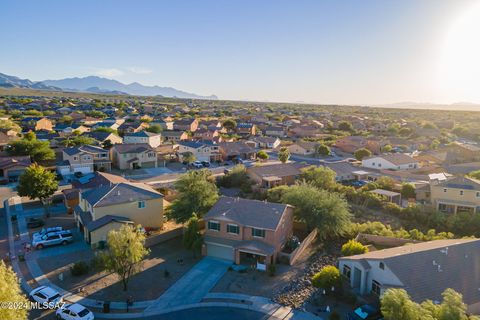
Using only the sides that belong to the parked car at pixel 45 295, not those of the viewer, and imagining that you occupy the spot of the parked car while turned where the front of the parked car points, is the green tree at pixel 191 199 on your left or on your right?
on your right

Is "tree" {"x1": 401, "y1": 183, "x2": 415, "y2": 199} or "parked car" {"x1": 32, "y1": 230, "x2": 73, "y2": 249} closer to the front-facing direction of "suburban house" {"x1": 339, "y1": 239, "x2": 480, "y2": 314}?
the parked car

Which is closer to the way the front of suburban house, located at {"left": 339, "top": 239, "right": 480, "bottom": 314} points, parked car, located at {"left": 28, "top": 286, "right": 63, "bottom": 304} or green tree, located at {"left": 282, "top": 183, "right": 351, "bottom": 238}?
the parked car

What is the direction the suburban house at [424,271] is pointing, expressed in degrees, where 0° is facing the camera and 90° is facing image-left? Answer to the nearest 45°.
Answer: approximately 45°

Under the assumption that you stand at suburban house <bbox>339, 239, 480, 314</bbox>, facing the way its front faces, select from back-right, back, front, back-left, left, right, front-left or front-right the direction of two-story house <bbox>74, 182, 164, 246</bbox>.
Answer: front-right

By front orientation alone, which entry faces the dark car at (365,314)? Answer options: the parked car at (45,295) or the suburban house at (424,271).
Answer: the suburban house

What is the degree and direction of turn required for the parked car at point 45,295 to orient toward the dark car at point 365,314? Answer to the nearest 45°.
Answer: approximately 180°

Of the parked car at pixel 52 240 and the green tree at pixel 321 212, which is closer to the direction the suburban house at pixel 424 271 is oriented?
the parked car

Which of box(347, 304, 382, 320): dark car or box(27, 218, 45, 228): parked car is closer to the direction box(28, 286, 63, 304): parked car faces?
the parked car

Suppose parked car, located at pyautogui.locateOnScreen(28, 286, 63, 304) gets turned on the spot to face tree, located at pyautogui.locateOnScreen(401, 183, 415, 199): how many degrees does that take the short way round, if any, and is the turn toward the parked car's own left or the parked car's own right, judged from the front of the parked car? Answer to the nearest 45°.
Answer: approximately 135° to the parked car's own right

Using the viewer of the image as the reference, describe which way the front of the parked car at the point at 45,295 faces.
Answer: facing away from the viewer and to the left of the viewer

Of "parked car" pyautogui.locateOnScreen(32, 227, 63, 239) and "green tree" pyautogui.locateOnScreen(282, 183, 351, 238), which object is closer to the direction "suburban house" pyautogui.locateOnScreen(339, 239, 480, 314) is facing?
the parked car

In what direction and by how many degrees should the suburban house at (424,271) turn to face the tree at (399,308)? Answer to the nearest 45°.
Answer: approximately 45° to its left

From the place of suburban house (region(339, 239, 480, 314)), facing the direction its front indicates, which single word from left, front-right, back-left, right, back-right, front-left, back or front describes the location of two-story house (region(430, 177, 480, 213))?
back-right

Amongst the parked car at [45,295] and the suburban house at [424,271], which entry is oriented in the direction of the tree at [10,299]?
the suburban house

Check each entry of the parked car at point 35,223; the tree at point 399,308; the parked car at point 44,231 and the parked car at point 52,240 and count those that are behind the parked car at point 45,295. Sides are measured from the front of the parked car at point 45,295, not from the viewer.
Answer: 1
